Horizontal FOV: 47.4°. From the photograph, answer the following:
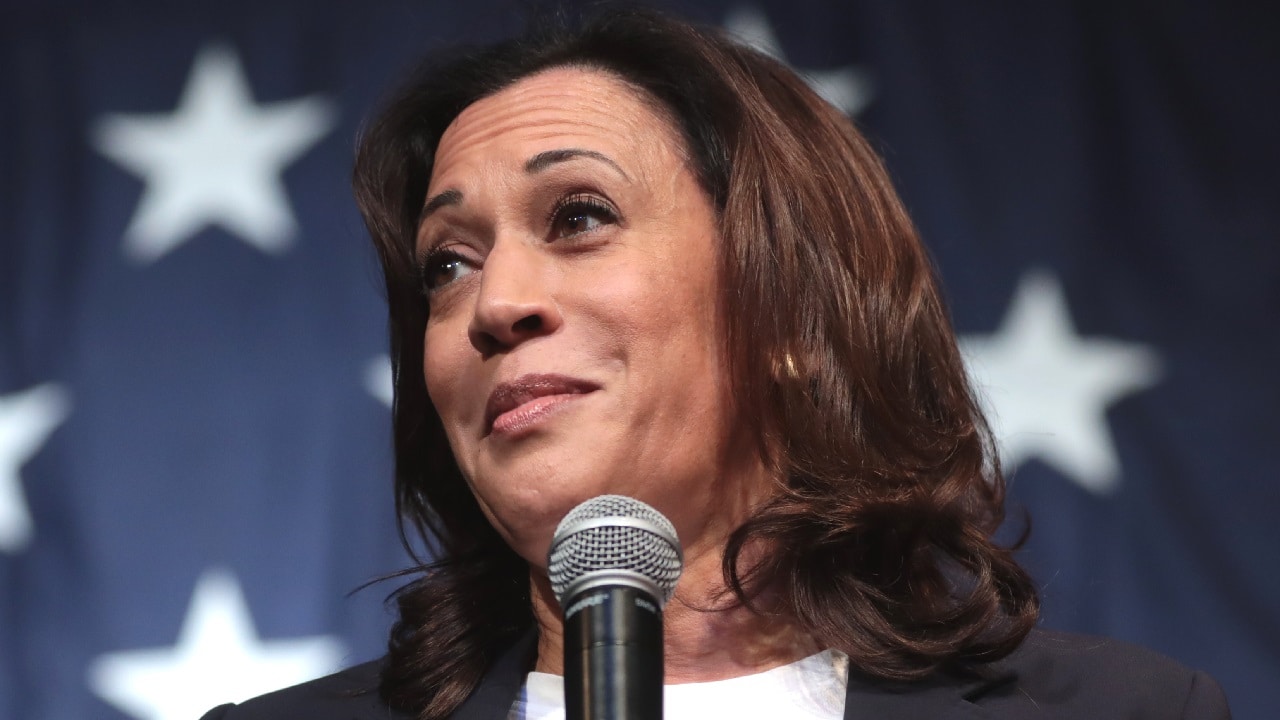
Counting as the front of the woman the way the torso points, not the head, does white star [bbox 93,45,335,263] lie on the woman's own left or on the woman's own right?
on the woman's own right

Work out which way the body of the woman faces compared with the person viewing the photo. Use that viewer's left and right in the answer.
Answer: facing the viewer and to the left of the viewer

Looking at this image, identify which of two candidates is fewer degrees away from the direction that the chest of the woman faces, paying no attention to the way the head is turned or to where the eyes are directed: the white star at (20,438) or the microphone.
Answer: the microphone

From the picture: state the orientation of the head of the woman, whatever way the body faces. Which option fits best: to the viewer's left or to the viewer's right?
to the viewer's left

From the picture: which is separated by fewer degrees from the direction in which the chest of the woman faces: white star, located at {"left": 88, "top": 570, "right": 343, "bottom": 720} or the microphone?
the microphone

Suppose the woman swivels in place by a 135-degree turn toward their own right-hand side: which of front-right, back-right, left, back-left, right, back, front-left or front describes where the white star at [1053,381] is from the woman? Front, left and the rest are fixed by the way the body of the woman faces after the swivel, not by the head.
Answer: front-right

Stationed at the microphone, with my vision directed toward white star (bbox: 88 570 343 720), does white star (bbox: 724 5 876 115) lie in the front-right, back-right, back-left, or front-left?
front-right
